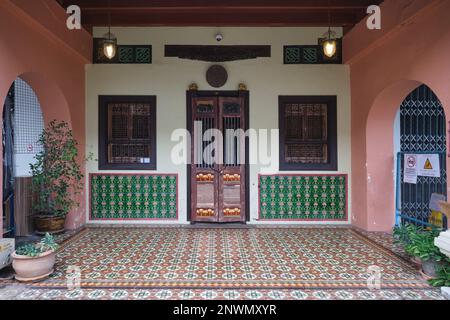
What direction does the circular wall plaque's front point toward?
toward the camera

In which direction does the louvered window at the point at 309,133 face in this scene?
toward the camera

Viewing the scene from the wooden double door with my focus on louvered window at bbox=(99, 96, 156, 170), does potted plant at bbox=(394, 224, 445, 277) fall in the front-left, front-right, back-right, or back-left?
back-left

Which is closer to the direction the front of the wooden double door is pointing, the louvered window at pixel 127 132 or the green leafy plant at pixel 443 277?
the green leafy plant

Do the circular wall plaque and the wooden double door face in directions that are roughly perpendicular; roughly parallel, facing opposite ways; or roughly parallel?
roughly parallel

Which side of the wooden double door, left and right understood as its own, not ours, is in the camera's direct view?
front

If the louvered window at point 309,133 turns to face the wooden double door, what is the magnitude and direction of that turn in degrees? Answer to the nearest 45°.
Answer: approximately 90° to its right

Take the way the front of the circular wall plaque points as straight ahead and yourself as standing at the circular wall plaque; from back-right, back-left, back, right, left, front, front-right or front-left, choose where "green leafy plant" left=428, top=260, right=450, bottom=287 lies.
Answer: front-left

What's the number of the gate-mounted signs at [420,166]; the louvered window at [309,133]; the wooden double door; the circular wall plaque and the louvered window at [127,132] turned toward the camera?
5

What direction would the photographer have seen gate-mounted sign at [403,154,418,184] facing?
facing the viewer

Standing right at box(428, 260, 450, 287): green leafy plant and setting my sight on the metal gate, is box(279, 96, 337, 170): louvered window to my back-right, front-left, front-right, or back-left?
front-left

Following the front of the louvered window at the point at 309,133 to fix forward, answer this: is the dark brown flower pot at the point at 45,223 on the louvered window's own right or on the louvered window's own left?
on the louvered window's own right

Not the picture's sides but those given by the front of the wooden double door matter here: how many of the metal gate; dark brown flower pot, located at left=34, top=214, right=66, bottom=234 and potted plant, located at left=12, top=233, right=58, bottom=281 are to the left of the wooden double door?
1
